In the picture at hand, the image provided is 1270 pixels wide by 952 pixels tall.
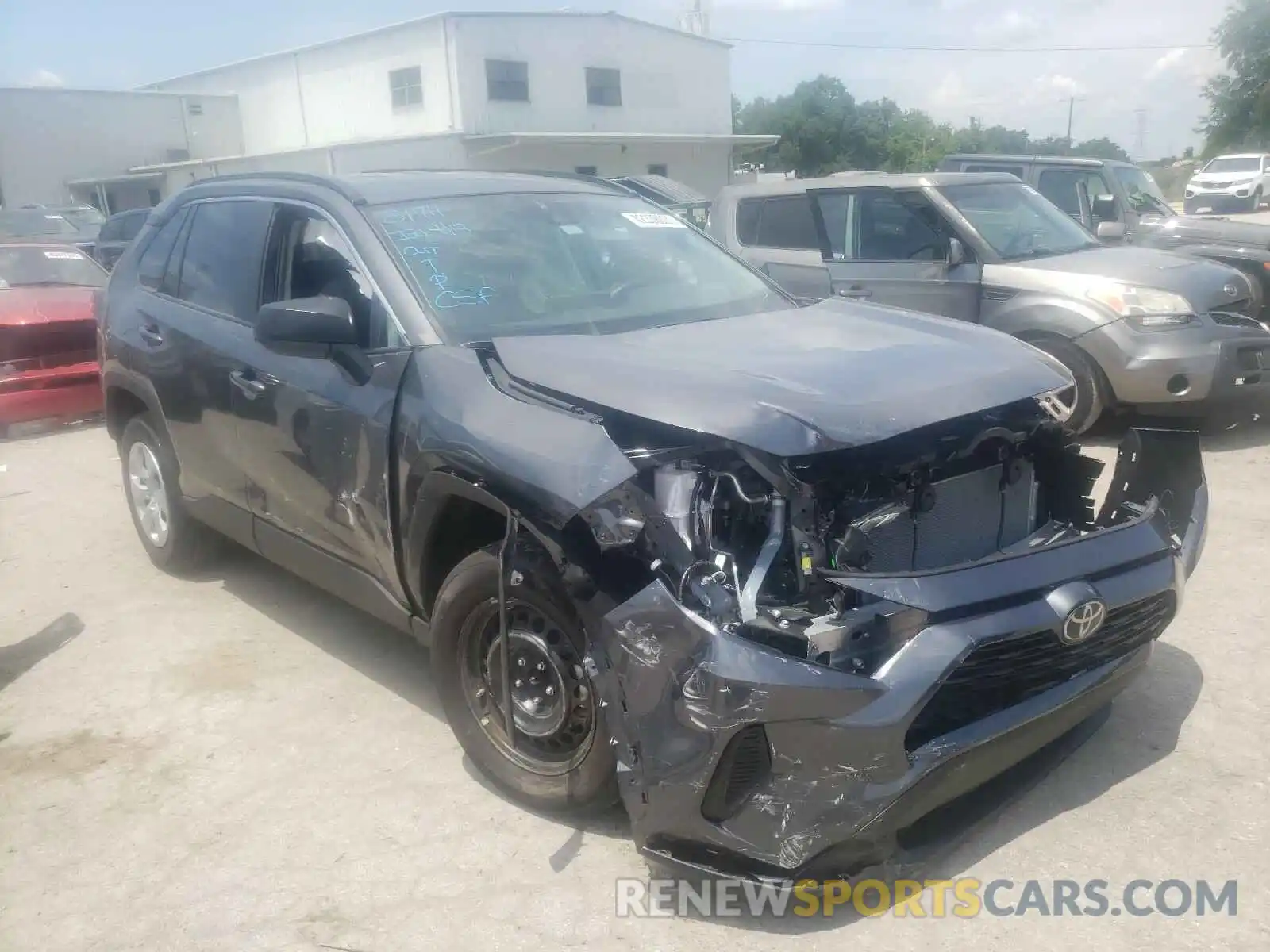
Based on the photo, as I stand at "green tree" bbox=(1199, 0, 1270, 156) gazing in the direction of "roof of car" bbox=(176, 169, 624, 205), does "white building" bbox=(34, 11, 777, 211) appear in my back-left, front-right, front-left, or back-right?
front-right

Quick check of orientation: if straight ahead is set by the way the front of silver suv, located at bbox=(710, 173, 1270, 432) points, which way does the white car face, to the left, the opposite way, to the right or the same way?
to the right

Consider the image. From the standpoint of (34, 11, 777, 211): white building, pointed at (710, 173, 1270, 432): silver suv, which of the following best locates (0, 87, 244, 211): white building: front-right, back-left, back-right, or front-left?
back-right

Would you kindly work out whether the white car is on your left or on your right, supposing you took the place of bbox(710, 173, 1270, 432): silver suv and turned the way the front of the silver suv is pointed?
on your left

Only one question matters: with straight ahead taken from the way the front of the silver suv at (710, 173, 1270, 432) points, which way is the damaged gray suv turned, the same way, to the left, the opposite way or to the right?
the same way

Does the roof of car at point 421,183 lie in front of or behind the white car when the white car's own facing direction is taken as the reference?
in front

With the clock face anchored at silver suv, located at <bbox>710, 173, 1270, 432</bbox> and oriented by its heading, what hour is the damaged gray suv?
The damaged gray suv is roughly at 2 o'clock from the silver suv.

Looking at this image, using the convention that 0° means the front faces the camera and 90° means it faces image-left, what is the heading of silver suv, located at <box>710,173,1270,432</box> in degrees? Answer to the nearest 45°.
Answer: approximately 315°

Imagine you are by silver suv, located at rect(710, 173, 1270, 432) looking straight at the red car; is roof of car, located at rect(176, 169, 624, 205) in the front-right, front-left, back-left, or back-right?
front-left

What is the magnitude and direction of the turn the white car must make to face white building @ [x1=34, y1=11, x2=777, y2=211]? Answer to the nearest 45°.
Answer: approximately 45° to its right

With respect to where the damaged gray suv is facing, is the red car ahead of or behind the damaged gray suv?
behind

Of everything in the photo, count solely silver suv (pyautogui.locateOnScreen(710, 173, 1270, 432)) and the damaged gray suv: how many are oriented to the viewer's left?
0

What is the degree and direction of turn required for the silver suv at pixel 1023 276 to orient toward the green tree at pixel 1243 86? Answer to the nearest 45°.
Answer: approximately 135° to its left

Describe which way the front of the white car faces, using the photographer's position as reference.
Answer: facing the viewer and to the left of the viewer

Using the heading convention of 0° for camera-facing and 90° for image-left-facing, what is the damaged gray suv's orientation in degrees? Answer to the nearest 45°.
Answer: approximately 315°
